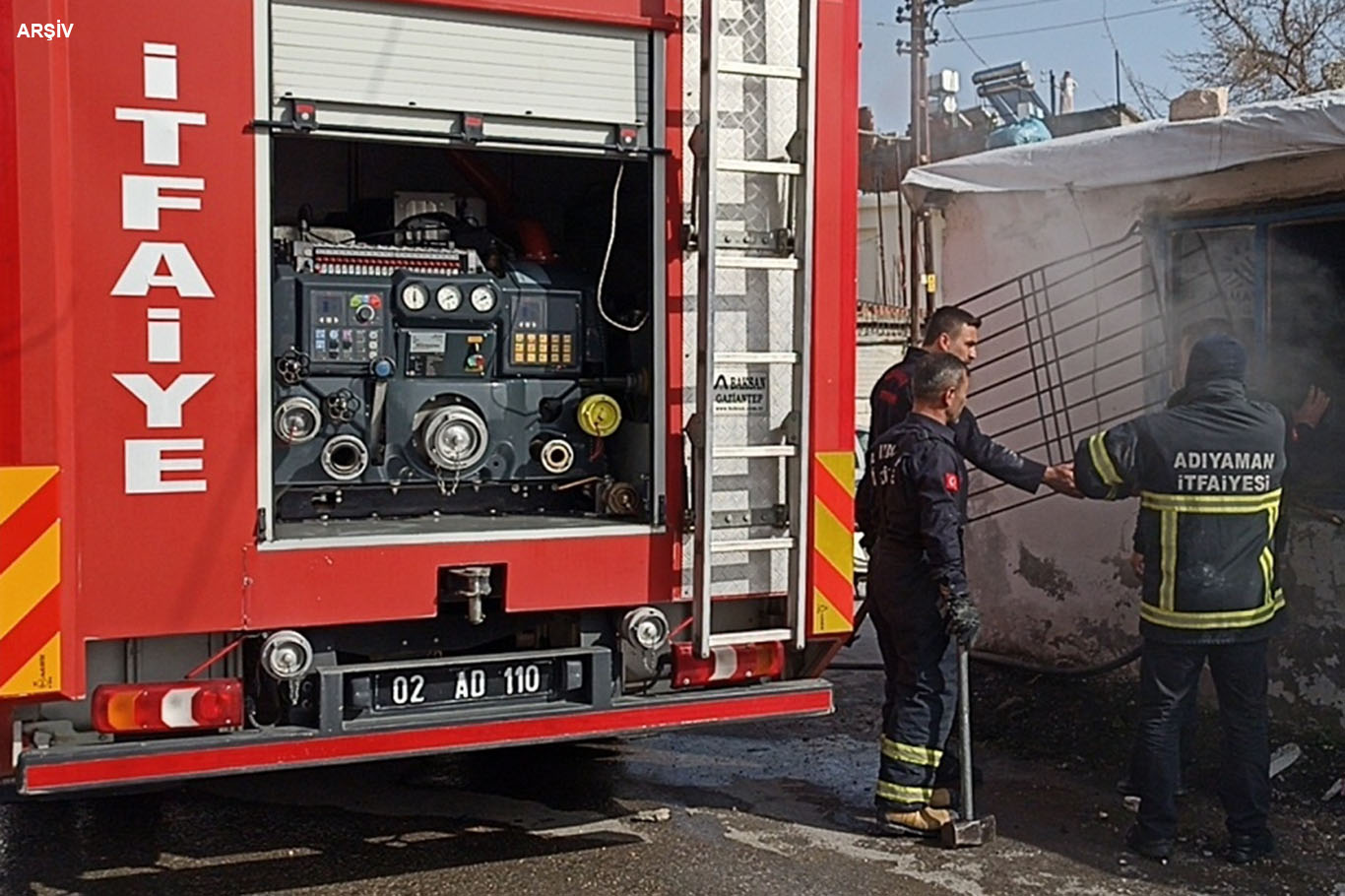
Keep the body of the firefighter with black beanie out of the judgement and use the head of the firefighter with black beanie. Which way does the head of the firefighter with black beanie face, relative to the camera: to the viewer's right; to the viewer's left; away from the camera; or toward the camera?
away from the camera

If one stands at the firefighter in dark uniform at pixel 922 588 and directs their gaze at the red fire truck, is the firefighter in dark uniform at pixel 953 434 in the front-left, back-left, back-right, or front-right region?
back-right

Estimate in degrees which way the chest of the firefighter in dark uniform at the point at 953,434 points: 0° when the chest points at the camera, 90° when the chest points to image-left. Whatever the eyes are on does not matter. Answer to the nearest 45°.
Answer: approximately 270°

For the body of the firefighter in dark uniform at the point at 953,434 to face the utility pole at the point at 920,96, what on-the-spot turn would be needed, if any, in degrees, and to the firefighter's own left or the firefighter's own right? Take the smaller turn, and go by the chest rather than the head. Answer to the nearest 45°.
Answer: approximately 90° to the firefighter's own left

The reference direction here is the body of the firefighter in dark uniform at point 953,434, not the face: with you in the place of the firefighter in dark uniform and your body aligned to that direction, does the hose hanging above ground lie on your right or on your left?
on your left

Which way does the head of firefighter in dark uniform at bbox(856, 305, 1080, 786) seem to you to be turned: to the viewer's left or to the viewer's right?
to the viewer's right
